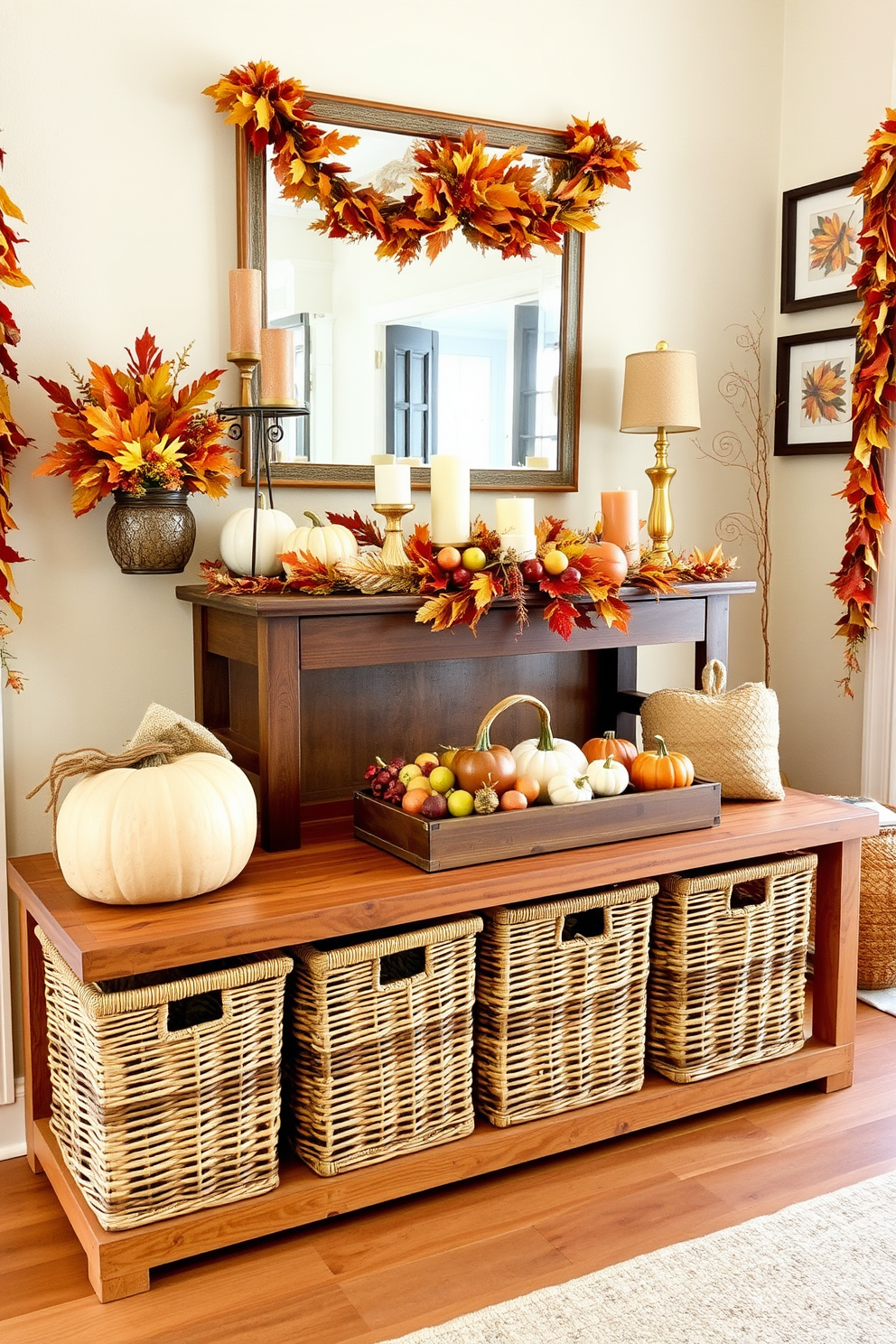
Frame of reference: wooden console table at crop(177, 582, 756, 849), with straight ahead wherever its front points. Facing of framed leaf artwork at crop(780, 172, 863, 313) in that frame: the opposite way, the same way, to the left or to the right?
to the right

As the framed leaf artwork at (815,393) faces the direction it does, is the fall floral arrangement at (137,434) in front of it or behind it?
in front

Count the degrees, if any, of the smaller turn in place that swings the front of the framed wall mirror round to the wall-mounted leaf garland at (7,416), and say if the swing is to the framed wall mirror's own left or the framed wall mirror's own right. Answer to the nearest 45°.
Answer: approximately 90° to the framed wall mirror's own right

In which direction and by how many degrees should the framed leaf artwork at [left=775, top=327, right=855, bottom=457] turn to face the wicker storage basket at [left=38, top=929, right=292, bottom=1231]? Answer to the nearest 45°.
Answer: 0° — it already faces it

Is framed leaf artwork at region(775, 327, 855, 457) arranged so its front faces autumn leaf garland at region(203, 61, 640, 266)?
yes

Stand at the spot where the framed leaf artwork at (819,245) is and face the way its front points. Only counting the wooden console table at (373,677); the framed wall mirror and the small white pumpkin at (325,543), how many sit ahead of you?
3

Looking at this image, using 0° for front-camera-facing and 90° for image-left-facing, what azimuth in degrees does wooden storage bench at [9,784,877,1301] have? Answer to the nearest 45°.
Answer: approximately 315°

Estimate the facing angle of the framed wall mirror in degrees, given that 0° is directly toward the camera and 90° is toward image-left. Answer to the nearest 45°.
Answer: approximately 315°

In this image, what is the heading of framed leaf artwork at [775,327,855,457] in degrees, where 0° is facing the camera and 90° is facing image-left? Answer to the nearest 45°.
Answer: approximately 45°

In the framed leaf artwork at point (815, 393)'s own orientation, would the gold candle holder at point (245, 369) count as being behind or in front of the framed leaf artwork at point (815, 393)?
in front

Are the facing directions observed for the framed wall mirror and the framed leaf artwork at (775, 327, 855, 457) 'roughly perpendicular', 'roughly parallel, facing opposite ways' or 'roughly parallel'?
roughly perpendicular
